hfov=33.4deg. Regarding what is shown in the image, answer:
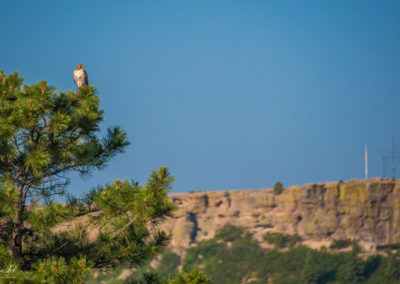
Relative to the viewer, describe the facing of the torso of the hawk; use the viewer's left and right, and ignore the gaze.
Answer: facing the viewer and to the left of the viewer
